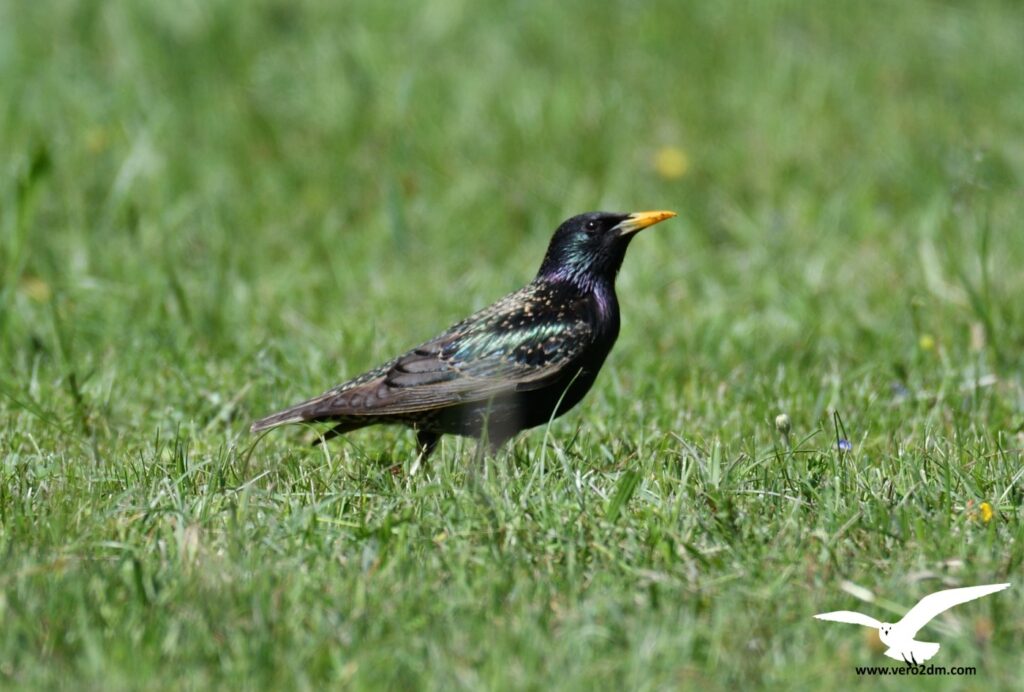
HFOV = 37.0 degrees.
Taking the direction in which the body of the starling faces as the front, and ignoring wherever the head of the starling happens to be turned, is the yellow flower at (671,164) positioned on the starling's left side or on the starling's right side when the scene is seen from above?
on the starling's left side

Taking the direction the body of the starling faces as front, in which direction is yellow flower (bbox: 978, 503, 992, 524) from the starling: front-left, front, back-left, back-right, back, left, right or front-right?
front-right

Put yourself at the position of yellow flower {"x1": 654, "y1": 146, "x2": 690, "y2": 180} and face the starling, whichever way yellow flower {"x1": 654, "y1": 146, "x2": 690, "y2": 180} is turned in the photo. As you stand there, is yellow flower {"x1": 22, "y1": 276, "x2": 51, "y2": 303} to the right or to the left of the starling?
right

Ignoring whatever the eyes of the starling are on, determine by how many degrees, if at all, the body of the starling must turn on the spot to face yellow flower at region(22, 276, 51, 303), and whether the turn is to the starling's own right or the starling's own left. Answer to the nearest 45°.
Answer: approximately 135° to the starling's own left

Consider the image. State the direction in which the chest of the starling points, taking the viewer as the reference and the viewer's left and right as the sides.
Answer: facing to the right of the viewer
